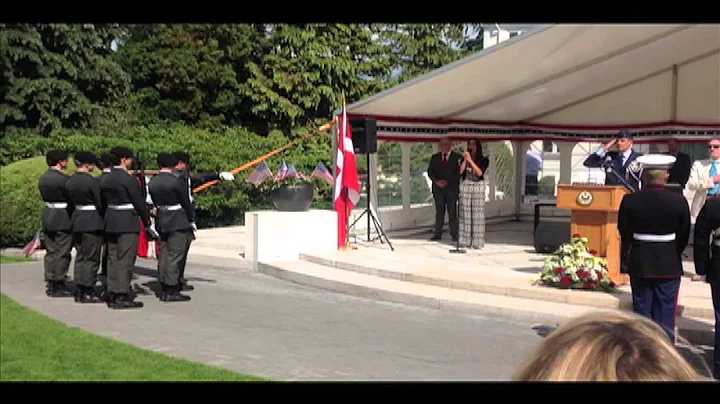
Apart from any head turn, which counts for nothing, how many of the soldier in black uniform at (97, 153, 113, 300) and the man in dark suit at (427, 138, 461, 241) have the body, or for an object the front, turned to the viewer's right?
1

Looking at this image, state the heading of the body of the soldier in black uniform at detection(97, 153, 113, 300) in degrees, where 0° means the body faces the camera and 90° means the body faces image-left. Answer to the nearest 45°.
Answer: approximately 270°

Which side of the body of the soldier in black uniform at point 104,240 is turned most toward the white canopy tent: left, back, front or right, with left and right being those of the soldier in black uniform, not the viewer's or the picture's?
front

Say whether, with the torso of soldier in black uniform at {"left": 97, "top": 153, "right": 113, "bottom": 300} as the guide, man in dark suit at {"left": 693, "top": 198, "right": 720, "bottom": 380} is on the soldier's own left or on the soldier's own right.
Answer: on the soldier's own right

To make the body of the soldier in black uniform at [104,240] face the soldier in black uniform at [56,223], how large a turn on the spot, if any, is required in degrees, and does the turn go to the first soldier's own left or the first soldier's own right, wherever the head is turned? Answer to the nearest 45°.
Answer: approximately 180°

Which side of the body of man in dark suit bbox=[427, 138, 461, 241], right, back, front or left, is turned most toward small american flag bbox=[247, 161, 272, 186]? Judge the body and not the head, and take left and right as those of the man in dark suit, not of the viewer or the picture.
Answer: right

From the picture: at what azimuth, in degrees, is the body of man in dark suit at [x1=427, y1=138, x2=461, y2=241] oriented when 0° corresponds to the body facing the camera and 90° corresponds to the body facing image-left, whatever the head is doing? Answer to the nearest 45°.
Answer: approximately 0°
